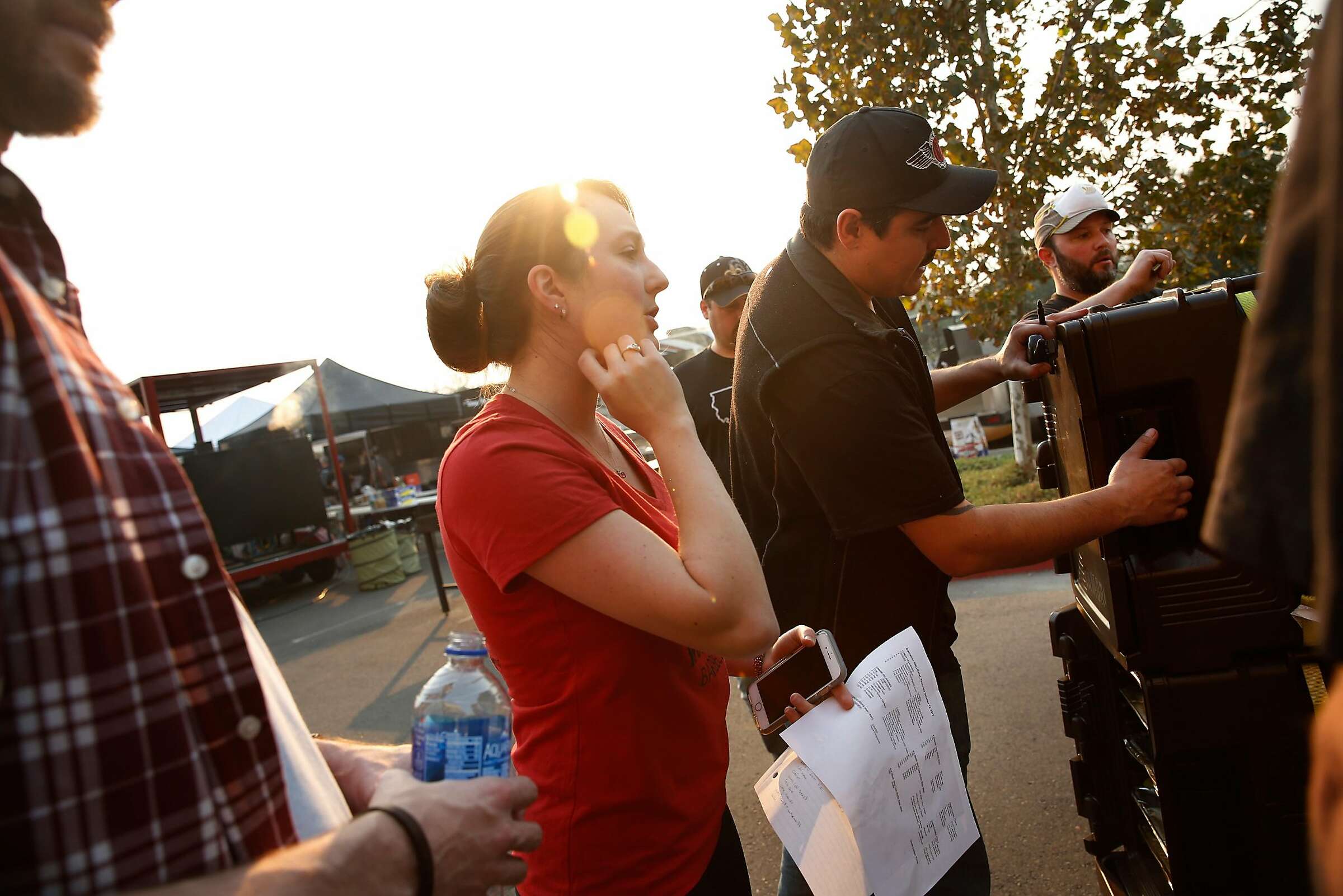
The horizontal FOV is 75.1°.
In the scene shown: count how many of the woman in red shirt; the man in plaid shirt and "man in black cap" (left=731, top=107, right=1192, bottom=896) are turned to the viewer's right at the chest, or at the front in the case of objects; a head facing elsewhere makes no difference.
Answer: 3

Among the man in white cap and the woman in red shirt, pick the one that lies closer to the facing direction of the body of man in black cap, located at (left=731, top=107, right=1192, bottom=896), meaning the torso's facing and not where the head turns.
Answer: the man in white cap

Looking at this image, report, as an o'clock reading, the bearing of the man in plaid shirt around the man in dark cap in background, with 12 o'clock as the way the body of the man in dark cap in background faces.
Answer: The man in plaid shirt is roughly at 2 o'clock from the man in dark cap in background.

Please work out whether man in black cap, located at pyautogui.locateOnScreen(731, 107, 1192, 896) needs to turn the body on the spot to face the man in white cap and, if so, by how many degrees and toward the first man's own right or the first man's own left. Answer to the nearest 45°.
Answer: approximately 90° to the first man's own left

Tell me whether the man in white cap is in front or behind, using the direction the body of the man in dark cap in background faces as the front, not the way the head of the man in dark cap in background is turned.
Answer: in front

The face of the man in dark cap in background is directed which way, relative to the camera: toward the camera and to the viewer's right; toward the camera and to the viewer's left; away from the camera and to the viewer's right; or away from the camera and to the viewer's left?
toward the camera and to the viewer's right

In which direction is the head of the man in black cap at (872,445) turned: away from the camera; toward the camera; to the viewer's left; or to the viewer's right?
to the viewer's right

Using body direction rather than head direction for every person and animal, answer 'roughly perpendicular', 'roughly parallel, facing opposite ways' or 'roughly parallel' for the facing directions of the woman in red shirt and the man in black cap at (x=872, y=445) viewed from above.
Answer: roughly parallel

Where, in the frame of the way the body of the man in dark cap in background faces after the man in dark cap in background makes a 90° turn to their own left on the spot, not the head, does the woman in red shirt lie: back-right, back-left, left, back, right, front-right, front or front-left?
back-right

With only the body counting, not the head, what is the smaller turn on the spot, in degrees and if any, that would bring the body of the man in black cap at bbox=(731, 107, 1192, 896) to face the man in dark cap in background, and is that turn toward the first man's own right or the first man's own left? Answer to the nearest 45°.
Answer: approximately 90° to the first man's own left

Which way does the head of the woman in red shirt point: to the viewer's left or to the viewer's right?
to the viewer's right

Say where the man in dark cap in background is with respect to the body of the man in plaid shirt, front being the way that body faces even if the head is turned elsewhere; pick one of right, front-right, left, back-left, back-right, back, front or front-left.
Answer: front-left

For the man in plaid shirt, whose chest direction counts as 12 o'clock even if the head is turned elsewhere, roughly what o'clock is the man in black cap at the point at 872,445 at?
The man in black cap is roughly at 11 o'clock from the man in plaid shirt.

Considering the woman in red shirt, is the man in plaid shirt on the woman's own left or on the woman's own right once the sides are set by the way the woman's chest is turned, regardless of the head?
on the woman's own right

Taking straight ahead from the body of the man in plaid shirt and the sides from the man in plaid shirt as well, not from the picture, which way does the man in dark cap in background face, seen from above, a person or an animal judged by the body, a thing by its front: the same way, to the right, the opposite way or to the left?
to the right

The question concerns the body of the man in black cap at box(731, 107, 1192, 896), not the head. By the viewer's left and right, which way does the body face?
facing to the right of the viewer

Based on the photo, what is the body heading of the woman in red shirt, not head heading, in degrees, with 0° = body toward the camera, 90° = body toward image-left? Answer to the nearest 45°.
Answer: approximately 270°

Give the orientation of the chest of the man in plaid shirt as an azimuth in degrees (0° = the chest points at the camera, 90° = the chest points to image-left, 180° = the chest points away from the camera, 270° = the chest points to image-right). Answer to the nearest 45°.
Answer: approximately 270°
